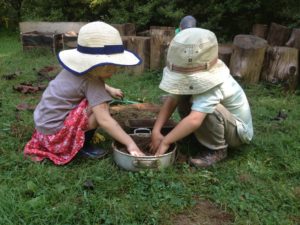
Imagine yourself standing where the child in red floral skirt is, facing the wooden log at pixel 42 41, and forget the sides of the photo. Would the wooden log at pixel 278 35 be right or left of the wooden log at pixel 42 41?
right

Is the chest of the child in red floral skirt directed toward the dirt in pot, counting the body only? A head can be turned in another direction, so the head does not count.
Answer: yes

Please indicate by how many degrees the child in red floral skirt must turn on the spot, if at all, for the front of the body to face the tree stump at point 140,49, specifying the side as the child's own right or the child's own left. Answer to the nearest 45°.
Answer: approximately 90° to the child's own left

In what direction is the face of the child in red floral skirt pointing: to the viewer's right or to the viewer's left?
to the viewer's right

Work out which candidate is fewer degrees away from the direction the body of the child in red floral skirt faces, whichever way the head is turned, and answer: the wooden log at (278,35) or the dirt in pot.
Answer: the dirt in pot

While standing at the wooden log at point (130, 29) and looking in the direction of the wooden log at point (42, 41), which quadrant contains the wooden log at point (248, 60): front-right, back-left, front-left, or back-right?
back-left

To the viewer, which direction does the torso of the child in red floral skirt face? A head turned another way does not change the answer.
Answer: to the viewer's right
